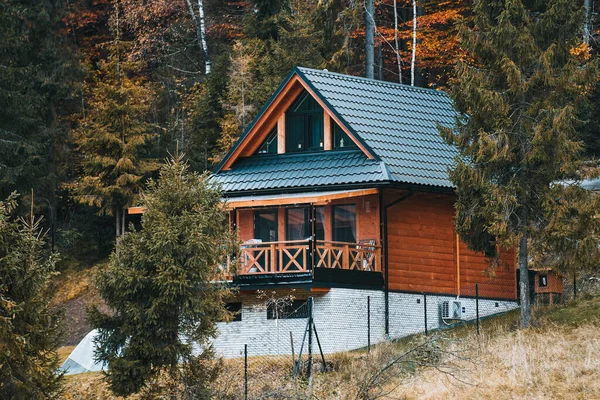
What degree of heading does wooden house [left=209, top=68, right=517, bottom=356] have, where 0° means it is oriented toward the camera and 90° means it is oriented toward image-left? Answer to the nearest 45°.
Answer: approximately 45°

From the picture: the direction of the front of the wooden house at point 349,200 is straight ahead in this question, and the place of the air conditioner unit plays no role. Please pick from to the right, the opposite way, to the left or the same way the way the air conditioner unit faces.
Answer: to the left

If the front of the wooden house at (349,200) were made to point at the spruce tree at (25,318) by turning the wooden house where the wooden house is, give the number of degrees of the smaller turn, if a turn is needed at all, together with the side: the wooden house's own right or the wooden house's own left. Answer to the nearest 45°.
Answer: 0° — it already faces it

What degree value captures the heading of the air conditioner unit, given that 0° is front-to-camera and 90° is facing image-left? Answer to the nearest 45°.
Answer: approximately 315°
